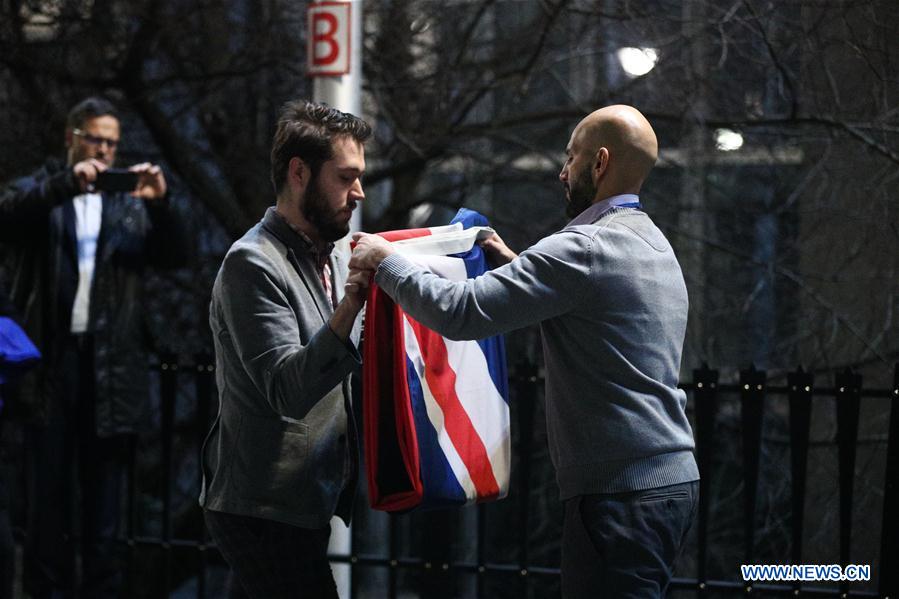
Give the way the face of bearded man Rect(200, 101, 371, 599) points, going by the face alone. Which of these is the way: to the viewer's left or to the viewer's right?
to the viewer's right

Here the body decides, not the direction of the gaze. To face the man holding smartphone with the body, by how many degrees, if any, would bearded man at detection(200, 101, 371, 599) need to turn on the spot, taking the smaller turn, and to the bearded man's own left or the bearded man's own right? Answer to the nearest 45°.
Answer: approximately 90° to the bearded man's own left

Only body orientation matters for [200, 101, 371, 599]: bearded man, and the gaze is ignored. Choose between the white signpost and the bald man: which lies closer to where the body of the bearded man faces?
the bald man

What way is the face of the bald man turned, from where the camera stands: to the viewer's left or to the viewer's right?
to the viewer's left

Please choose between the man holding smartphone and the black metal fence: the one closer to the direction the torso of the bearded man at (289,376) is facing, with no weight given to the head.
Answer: the black metal fence

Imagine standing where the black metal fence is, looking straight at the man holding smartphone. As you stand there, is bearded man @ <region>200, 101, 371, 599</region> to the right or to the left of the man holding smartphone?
left

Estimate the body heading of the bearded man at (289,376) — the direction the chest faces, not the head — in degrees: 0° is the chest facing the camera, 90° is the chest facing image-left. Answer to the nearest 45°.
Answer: approximately 270°

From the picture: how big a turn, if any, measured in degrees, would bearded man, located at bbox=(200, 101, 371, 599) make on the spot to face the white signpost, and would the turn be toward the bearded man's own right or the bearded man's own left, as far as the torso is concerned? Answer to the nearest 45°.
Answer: approximately 90° to the bearded man's own left
